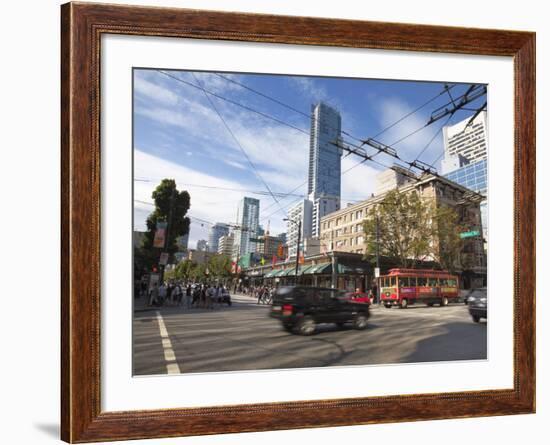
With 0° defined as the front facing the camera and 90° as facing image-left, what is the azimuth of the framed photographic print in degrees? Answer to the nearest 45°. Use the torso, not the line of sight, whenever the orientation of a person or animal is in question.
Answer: approximately 315°
